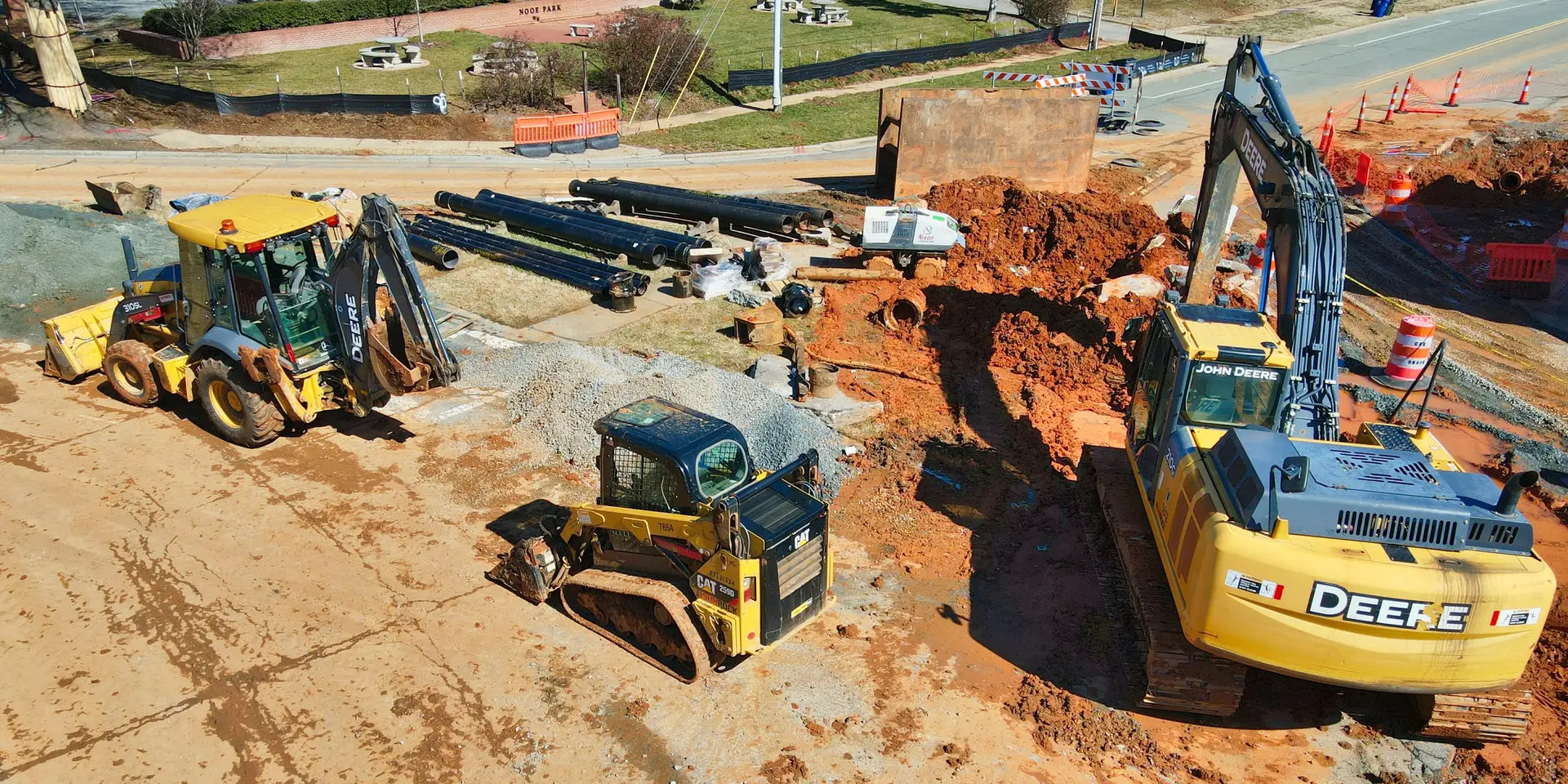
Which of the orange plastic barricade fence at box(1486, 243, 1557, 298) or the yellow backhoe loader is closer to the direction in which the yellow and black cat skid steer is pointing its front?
the yellow backhoe loader

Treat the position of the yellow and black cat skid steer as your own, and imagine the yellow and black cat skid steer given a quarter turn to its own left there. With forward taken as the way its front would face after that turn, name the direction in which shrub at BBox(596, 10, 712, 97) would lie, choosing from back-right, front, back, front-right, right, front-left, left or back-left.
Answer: back-right

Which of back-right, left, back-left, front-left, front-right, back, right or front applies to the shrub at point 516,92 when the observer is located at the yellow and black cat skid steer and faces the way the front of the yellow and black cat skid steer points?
front-right

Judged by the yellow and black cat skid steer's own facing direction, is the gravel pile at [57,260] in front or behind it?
in front

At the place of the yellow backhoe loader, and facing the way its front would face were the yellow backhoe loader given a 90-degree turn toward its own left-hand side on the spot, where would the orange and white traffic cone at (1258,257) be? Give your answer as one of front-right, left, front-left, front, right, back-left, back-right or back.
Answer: back-left

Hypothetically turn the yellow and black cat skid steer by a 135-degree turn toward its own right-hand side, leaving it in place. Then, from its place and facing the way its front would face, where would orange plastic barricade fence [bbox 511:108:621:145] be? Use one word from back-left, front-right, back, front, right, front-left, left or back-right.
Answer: left

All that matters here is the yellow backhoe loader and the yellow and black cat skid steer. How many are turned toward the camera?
0

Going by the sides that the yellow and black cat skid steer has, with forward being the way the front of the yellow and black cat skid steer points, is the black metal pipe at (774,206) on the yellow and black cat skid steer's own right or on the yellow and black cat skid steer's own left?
on the yellow and black cat skid steer's own right

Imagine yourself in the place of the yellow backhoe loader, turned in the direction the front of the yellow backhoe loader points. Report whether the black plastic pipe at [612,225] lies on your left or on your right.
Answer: on your right

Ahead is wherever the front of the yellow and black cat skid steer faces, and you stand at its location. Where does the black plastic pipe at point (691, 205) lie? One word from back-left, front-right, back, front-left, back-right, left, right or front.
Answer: front-right

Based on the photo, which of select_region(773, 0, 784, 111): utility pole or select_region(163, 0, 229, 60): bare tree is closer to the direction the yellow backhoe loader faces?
the bare tree

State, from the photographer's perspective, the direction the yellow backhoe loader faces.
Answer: facing away from the viewer and to the left of the viewer

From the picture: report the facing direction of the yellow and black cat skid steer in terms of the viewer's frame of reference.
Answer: facing away from the viewer and to the left of the viewer

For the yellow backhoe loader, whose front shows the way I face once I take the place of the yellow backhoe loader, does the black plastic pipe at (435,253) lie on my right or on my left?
on my right
